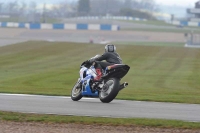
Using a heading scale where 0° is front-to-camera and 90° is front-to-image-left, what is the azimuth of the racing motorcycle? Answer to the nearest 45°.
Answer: approximately 135°
